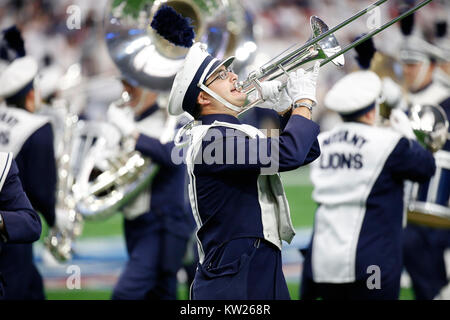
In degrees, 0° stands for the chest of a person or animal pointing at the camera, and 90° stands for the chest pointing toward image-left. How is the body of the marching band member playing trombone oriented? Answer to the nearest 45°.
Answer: approximately 270°
